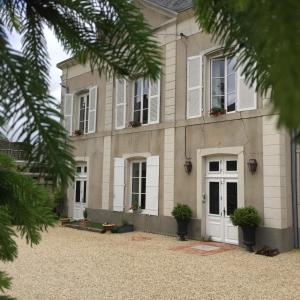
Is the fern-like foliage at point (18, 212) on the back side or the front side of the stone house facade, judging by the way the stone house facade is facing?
on the front side

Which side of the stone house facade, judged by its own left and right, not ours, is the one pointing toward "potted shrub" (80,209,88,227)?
right

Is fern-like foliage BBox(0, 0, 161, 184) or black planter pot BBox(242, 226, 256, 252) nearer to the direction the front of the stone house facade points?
the fern-like foliage

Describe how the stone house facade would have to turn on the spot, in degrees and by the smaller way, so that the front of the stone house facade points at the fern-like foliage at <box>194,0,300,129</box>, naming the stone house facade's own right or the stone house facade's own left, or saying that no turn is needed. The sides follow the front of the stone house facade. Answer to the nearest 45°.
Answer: approximately 45° to the stone house facade's own left

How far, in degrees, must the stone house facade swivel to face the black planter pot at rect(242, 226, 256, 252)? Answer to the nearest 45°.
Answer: approximately 90° to its left

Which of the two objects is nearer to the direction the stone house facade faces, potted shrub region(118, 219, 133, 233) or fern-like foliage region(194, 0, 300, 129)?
the fern-like foliage

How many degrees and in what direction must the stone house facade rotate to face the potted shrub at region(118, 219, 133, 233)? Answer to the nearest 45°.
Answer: approximately 90° to its right

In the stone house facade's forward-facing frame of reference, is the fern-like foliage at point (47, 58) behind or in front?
in front

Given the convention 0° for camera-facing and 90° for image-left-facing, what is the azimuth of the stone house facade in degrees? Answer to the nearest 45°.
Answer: approximately 45°
